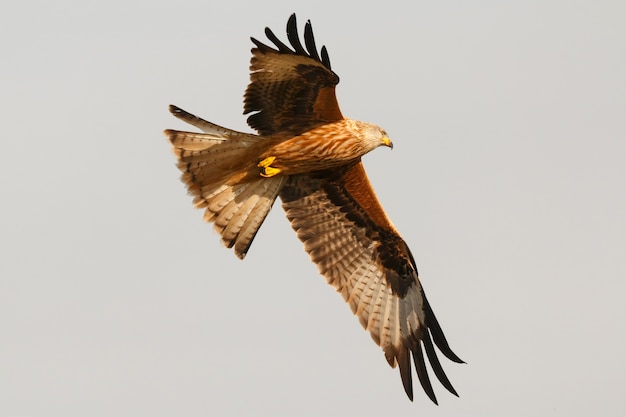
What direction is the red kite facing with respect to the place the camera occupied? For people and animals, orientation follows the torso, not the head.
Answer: facing to the right of the viewer
